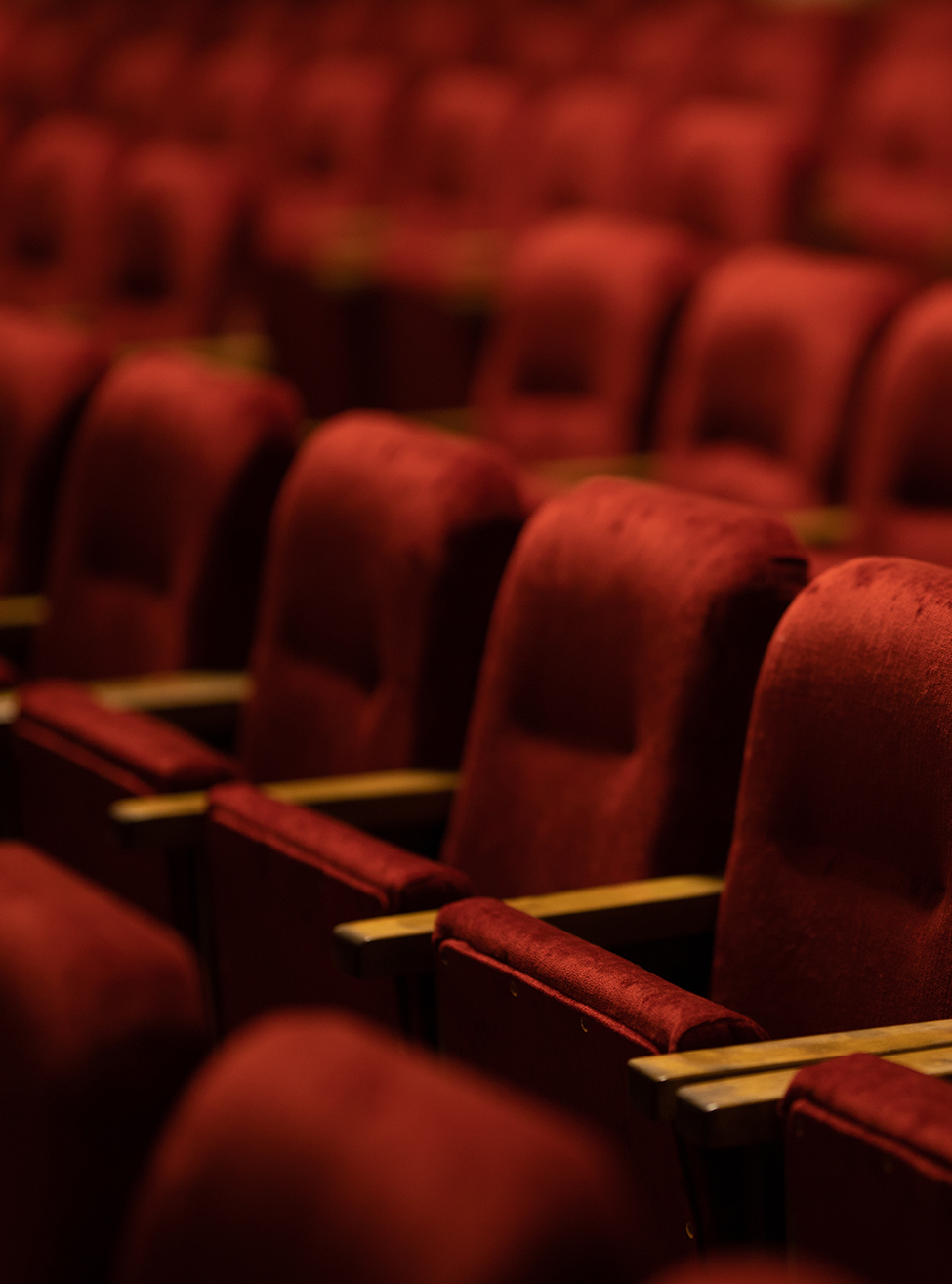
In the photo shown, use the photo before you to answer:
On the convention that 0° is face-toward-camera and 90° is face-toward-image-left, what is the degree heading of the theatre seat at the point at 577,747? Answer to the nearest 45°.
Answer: approximately 45°

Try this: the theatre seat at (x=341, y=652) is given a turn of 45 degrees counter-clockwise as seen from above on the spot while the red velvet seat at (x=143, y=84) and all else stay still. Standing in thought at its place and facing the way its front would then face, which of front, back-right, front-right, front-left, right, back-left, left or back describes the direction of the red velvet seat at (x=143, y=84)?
back

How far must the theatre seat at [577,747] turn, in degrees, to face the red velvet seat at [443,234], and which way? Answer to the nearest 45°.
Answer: approximately 135° to its right

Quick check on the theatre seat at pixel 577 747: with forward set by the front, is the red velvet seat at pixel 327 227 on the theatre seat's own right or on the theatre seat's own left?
on the theatre seat's own right

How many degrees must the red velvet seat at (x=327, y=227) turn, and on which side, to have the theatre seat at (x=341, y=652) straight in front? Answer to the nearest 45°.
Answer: approximately 45° to its left

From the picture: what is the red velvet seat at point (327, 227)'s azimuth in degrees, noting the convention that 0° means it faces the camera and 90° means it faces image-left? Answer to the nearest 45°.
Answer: approximately 45°
